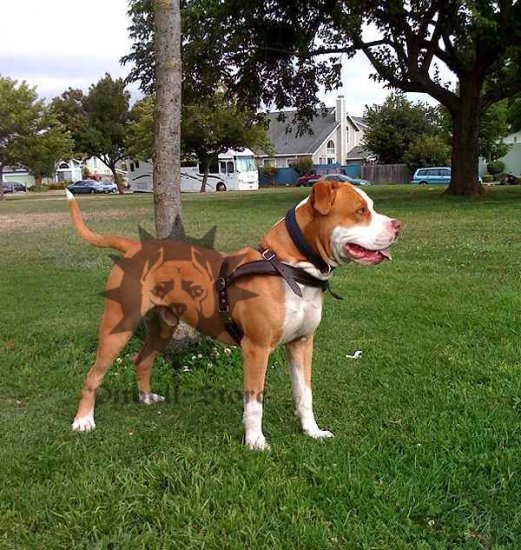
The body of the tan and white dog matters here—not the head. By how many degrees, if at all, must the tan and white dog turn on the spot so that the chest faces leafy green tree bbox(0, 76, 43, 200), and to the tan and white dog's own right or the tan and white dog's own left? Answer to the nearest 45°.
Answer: approximately 135° to the tan and white dog's own left

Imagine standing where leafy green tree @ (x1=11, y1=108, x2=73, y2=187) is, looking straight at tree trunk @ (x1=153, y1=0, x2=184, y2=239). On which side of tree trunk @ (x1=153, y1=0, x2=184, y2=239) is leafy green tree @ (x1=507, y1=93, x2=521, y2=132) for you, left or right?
left

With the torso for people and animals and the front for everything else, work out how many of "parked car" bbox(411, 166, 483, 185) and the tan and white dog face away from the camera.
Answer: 0

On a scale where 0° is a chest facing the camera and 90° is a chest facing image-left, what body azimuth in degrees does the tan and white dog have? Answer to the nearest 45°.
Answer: approximately 315°

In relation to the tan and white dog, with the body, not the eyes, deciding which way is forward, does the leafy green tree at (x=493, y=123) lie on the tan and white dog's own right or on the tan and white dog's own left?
on the tan and white dog's own left
